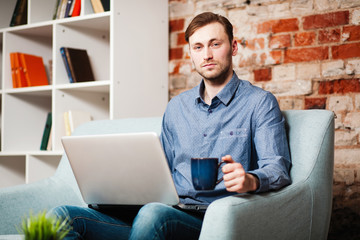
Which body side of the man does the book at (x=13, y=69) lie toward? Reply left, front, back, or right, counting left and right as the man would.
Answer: right

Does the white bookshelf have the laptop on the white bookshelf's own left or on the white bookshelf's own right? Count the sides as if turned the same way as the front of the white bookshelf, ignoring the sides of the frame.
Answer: on the white bookshelf's own left

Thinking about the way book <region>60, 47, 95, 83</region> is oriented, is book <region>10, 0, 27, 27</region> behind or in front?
behind

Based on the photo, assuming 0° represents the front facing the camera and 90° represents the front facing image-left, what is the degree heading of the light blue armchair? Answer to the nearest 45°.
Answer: approximately 45°

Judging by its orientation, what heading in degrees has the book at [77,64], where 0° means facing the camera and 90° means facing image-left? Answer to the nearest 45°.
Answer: approximately 315°

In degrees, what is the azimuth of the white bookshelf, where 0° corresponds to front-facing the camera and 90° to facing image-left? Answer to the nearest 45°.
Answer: approximately 45°

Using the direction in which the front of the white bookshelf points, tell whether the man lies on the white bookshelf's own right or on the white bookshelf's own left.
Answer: on the white bookshelf's own left

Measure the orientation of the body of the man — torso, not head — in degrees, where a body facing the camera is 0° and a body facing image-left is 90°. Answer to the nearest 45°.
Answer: approximately 45°

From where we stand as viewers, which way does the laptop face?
facing away from the viewer and to the right of the viewer

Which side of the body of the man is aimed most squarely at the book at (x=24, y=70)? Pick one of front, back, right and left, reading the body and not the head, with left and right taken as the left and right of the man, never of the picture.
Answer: right

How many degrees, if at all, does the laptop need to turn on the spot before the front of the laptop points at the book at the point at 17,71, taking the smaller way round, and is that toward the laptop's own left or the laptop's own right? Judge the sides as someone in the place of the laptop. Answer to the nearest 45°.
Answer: approximately 45° to the laptop's own left
